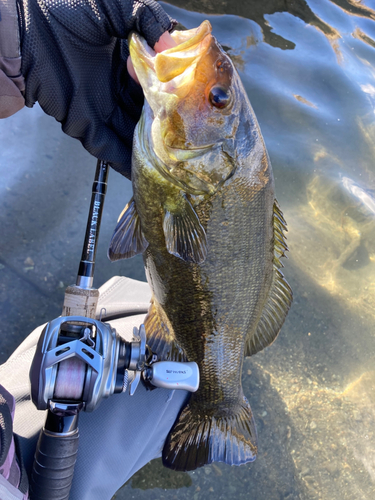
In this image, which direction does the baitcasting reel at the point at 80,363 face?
away from the camera
